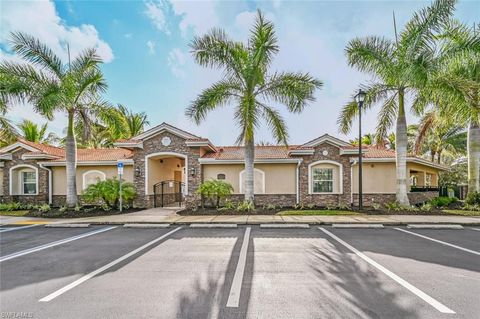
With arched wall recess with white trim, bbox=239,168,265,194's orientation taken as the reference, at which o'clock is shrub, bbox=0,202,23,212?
The shrub is roughly at 3 o'clock from the arched wall recess with white trim.

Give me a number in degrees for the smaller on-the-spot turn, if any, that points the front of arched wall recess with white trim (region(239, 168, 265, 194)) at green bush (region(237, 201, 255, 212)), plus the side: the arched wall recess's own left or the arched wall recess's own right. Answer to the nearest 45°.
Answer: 0° — it already faces it

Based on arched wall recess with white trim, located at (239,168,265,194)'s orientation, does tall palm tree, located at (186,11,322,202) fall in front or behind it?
in front

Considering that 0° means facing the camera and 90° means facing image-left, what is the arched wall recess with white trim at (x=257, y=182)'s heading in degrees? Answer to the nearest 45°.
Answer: approximately 0°

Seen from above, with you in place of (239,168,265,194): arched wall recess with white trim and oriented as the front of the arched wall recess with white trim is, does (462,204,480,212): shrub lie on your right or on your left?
on your left
